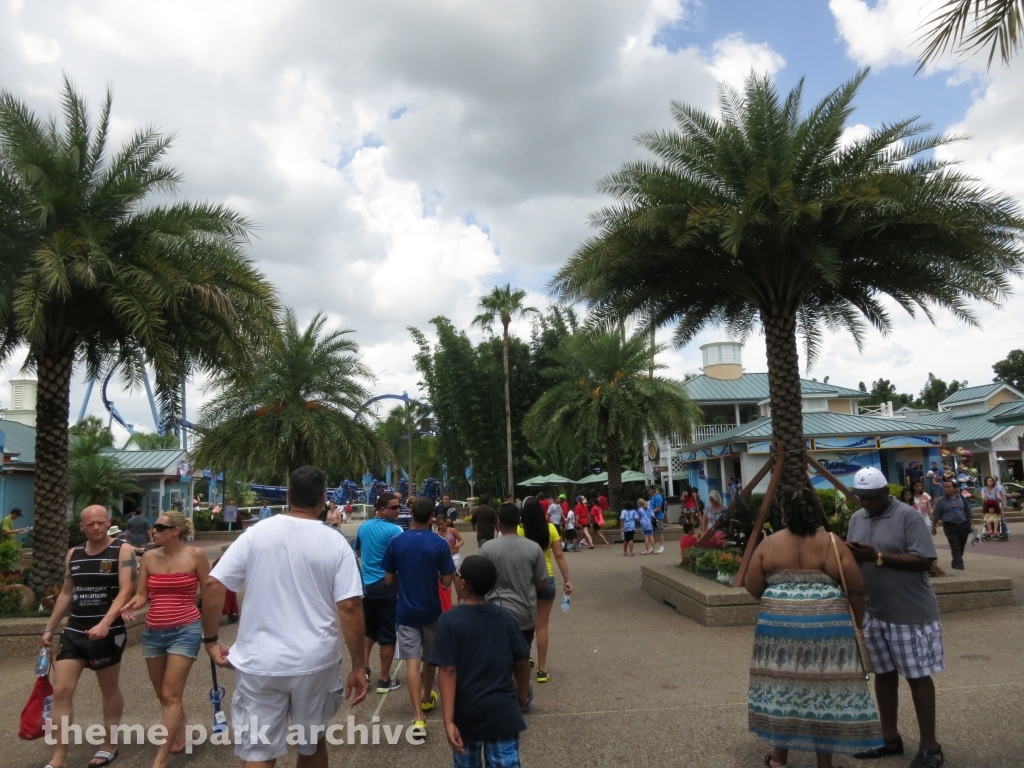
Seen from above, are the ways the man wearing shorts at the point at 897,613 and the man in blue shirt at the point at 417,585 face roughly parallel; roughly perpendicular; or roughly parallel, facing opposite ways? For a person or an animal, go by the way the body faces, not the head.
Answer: roughly perpendicular

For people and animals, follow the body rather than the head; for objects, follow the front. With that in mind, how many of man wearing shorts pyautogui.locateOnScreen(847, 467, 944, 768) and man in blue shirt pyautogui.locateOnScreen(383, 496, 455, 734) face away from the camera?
1

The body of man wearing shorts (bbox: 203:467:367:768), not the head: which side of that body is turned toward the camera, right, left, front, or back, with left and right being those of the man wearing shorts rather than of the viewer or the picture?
back

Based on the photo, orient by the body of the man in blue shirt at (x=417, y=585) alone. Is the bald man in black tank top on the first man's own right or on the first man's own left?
on the first man's own left

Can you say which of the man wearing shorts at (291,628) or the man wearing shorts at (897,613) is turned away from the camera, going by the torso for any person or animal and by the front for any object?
the man wearing shorts at (291,628)

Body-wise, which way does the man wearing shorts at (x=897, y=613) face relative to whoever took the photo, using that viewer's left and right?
facing the viewer and to the left of the viewer

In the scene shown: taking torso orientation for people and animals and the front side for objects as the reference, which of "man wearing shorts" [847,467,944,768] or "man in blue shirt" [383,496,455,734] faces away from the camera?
the man in blue shirt

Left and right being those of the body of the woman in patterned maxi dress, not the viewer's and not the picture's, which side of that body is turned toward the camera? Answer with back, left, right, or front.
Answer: back

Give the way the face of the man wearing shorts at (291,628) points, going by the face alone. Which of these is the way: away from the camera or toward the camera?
away from the camera

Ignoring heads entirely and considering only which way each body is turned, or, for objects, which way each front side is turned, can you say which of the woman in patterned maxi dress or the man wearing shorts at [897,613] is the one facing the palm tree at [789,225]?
the woman in patterned maxi dress

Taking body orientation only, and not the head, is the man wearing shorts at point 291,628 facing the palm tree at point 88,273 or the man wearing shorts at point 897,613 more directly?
the palm tree

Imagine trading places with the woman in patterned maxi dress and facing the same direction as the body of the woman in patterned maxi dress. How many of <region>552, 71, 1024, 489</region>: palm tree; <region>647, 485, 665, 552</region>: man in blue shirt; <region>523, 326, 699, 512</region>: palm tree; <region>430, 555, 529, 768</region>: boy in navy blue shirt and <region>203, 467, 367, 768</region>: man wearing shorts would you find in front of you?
3

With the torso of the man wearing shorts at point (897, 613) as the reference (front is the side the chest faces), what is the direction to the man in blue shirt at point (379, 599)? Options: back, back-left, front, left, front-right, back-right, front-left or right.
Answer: front-right

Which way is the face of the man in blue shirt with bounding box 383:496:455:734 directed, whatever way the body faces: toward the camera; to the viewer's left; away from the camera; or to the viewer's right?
away from the camera

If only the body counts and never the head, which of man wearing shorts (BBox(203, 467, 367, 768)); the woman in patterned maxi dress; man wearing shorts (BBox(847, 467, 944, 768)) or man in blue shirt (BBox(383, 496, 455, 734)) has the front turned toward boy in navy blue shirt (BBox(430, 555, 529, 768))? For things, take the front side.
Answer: man wearing shorts (BBox(847, 467, 944, 768))

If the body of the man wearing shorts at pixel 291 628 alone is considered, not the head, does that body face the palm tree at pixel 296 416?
yes

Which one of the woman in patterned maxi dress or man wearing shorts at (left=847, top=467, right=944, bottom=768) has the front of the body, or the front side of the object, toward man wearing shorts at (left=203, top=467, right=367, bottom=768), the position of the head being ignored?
man wearing shorts at (left=847, top=467, right=944, bottom=768)

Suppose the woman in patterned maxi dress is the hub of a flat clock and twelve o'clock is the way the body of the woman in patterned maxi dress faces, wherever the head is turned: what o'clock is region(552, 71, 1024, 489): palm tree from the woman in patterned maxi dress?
The palm tree is roughly at 12 o'clock from the woman in patterned maxi dress.

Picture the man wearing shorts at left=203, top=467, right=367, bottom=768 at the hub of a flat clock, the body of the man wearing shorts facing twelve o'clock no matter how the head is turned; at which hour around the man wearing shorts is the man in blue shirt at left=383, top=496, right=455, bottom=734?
The man in blue shirt is roughly at 1 o'clock from the man wearing shorts.

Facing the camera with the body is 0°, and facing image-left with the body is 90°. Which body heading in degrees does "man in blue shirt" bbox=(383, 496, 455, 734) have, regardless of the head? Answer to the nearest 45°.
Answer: approximately 180°

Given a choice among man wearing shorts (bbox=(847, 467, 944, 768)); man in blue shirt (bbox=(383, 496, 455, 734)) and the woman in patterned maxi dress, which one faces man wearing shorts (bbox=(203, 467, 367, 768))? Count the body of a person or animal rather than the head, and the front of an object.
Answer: man wearing shorts (bbox=(847, 467, 944, 768))

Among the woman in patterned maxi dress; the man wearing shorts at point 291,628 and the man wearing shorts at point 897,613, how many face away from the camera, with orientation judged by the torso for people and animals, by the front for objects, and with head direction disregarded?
2
